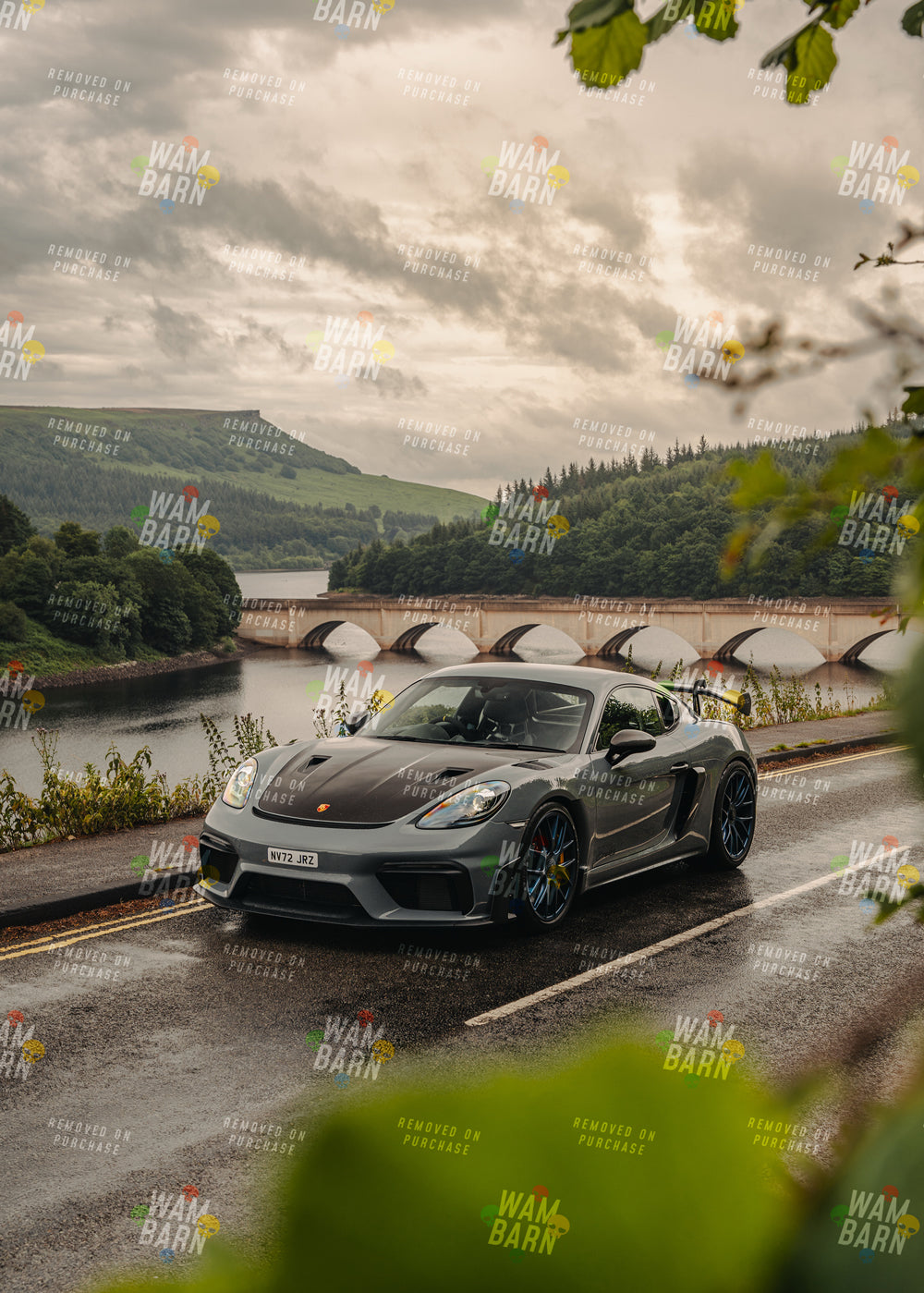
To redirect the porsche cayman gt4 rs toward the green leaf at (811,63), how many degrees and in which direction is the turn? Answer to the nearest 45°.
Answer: approximately 45° to its left

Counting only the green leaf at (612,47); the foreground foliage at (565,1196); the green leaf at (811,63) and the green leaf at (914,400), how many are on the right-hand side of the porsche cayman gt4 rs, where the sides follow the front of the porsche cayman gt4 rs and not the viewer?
0

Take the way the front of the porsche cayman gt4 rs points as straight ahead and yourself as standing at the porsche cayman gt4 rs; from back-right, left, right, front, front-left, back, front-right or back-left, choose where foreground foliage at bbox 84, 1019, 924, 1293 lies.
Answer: front-left

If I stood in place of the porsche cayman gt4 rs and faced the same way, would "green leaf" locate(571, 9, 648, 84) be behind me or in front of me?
in front

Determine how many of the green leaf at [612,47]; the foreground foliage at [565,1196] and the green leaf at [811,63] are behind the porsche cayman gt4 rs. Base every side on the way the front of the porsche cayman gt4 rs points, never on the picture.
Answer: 0

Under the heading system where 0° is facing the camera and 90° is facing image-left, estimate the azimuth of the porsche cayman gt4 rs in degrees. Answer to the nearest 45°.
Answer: approximately 45°

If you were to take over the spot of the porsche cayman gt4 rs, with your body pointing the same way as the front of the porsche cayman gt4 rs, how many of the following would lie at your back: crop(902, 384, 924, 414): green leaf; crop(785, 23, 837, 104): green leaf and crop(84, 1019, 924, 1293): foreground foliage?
0

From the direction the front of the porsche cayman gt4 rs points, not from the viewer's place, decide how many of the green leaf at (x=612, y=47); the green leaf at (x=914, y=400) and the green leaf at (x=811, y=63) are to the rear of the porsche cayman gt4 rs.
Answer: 0

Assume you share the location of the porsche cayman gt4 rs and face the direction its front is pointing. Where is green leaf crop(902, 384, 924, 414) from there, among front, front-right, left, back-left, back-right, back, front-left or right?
front-left
